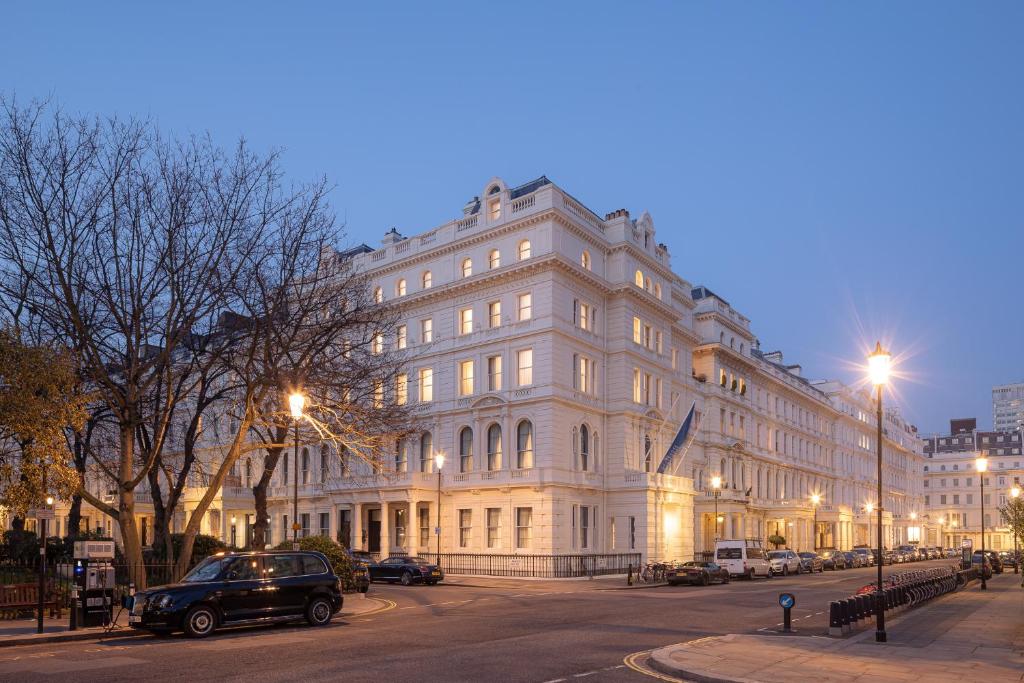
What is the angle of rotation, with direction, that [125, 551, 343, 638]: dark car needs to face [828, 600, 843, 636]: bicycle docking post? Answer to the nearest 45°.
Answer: approximately 135° to its left

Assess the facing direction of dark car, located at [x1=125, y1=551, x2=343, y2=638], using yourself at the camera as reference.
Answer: facing the viewer and to the left of the viewer

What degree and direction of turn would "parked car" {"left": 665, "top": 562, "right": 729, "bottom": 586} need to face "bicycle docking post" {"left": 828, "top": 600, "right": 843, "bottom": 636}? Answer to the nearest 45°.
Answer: approximately 135° to its right

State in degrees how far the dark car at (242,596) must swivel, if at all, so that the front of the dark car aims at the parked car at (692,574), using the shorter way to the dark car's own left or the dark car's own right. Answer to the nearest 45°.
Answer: approximately 180°

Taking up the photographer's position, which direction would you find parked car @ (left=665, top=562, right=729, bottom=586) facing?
facing away from the viewer and to the right of the viewer

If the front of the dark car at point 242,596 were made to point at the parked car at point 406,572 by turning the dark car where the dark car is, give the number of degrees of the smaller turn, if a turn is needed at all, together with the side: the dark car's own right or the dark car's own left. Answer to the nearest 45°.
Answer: approximately 135° to the dark car's own right
